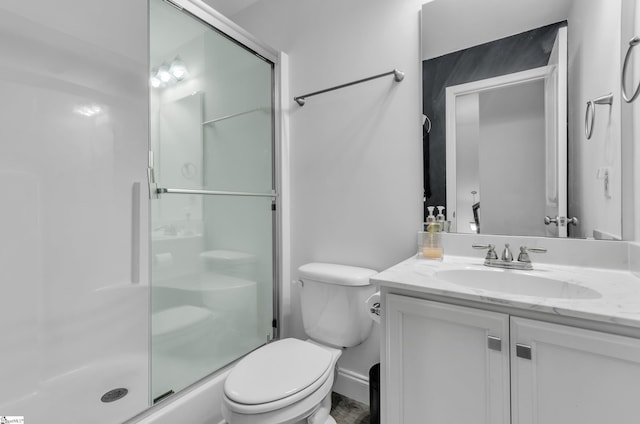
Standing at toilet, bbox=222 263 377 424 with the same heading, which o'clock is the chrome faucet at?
The chrome faucet is roughly at 8 o'clock from the toilet.

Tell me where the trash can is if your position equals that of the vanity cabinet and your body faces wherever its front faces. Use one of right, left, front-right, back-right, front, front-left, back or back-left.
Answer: right

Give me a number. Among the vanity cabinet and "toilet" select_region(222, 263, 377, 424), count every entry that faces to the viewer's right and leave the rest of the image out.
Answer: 0

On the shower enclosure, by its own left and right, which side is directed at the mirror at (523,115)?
front

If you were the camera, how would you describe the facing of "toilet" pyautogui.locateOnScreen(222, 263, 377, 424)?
facing the viewer and to the left of the viewer

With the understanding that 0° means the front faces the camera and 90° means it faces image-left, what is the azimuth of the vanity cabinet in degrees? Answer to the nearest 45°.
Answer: approximately 45°

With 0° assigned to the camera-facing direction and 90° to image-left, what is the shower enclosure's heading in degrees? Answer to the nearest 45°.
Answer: approximately 315°

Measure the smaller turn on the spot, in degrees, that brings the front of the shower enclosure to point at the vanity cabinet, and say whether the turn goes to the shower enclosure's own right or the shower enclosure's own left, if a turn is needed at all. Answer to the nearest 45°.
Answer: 0° — it already faces it

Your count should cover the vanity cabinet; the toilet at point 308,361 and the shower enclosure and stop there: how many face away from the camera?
0
